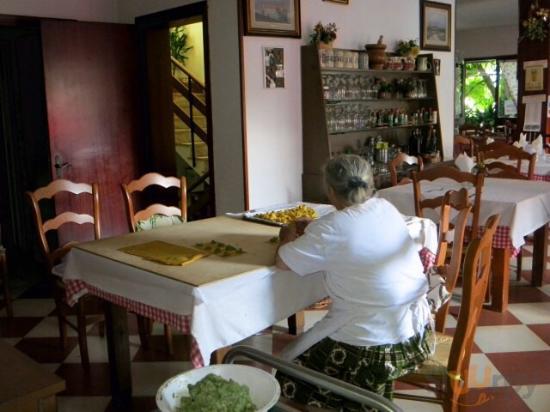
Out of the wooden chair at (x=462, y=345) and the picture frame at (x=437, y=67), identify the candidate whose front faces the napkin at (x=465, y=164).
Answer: the picture frame

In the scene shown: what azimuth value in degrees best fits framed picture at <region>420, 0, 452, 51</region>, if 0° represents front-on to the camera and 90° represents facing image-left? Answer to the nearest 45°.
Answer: approximately 315°

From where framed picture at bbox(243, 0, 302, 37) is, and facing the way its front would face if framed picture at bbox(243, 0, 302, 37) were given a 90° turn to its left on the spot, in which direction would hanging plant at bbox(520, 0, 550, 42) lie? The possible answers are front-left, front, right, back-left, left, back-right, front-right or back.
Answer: front-left

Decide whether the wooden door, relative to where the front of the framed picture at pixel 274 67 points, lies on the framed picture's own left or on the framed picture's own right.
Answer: on the framed picture's own right

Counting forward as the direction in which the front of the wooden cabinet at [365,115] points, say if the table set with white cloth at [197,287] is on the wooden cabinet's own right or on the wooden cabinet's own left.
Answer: on the wooden cabinet's own right

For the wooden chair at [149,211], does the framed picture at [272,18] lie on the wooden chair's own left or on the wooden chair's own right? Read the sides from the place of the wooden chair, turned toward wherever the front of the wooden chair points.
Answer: on the wooden chair's own left

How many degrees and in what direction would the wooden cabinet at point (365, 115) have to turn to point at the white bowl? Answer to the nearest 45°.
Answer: approximately 45° to its right

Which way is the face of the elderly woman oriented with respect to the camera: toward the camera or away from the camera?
away from the camera

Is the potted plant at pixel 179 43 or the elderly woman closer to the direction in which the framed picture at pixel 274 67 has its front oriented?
the elderly woman

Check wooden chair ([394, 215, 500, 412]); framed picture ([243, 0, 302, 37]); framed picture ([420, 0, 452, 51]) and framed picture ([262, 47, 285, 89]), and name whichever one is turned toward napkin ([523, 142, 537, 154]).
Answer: framed picture ([420, 0, 452, 51])

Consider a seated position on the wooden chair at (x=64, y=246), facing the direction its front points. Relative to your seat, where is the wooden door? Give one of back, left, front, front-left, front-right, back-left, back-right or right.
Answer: back-left

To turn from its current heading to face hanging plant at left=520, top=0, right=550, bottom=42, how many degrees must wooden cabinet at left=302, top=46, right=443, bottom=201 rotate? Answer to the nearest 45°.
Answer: approximately 90° to its left

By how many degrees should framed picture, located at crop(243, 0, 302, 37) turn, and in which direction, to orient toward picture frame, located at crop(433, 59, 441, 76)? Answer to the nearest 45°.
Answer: approximately 135° to its left

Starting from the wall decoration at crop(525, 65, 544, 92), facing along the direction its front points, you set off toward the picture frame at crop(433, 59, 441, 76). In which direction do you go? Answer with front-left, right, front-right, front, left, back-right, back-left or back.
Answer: front-right
